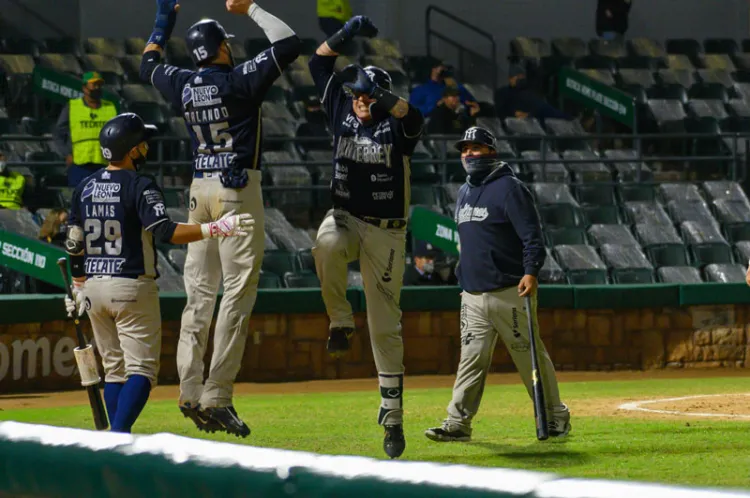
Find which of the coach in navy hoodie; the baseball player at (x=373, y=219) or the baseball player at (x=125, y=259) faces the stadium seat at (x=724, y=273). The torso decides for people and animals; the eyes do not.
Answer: the baseball player at (x=125, y=259)

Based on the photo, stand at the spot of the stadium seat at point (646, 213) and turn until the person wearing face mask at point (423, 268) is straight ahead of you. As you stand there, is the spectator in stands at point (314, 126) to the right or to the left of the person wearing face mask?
right

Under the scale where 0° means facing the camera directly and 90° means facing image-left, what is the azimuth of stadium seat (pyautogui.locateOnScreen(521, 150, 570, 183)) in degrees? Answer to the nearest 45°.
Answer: approximately 315°

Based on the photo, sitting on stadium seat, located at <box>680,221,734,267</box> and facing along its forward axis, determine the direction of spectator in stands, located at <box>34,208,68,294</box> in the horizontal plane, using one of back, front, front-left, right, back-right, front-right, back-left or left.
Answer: right

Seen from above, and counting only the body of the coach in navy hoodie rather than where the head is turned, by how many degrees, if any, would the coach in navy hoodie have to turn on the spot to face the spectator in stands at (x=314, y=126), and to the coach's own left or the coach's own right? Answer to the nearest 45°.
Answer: approximately 135° to the coach's own right

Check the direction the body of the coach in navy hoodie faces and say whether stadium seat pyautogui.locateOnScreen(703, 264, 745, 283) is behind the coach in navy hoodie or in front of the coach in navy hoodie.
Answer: behind

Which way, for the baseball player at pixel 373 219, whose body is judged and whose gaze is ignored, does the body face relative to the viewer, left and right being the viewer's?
facing the viewer

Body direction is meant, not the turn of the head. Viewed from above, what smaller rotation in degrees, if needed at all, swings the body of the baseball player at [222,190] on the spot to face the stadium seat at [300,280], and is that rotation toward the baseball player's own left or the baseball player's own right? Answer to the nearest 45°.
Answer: approximately 45° to the baseball player's own left

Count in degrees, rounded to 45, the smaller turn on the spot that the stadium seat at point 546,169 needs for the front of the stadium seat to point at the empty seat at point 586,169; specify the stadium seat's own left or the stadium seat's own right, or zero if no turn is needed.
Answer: approximately 90° to the stadium seat's own left

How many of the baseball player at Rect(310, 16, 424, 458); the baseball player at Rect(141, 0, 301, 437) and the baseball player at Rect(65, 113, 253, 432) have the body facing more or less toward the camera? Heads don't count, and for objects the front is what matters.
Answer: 1

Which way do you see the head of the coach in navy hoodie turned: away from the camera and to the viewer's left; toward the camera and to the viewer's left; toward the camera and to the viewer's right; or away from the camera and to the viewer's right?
toward the camera and to the viewer's left

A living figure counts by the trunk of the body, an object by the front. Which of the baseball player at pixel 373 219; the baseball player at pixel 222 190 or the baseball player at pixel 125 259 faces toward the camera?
the baseball player at pixel 373 219

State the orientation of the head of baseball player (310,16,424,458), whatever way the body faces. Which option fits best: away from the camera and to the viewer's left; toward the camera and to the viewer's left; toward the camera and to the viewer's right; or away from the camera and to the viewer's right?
toward the camera and to the viewer's left

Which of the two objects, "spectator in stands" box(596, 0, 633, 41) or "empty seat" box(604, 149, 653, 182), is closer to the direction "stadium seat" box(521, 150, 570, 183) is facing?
the empty seat
